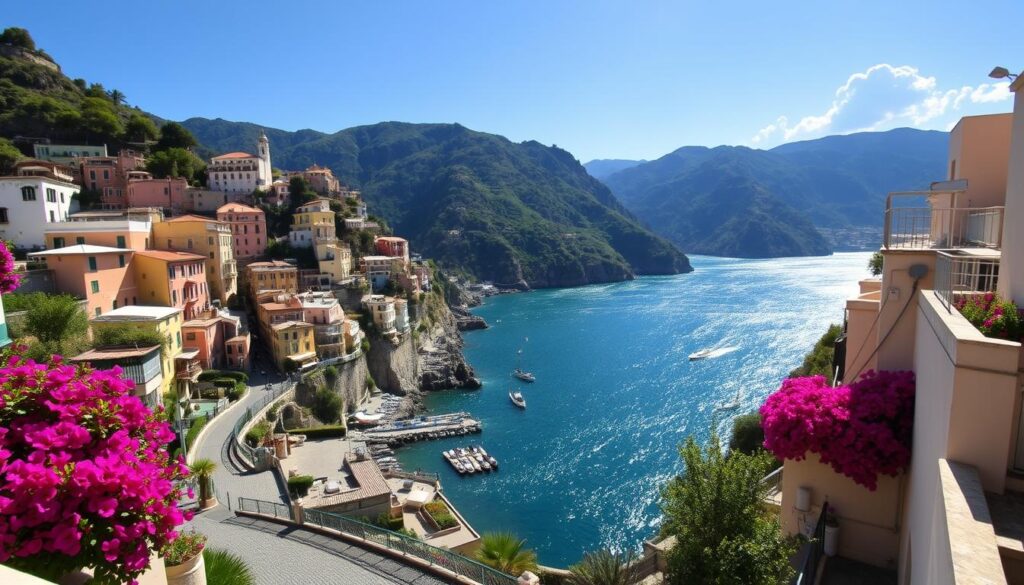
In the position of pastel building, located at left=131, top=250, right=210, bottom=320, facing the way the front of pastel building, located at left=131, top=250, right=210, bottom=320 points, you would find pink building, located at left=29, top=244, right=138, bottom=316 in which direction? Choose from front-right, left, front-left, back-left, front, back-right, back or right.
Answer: right

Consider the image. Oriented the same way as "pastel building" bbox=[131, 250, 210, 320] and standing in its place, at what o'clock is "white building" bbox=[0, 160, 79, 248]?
The white building is roughly at 6 o'clock from the pastel building.

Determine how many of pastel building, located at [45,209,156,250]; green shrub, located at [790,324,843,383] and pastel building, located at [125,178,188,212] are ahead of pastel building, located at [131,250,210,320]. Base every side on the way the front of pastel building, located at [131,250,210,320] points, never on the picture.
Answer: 1

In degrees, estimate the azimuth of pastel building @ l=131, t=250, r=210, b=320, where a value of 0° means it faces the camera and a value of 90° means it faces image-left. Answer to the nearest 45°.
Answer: approximately 315°

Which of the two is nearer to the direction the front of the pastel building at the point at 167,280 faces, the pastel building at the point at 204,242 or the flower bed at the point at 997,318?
the flower bed

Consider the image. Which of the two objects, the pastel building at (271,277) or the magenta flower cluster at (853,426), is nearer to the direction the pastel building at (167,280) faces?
the magenta flower cluster

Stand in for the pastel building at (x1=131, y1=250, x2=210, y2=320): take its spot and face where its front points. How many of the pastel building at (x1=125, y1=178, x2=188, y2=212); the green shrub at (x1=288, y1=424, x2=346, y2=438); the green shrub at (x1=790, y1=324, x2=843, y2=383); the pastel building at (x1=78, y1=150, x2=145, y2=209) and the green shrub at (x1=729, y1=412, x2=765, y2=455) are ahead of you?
3

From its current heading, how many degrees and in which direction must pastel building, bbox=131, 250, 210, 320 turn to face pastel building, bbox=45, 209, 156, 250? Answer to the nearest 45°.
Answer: approximately 180°

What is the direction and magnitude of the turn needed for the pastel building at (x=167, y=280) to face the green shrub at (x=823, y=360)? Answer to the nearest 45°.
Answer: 0° — it already faces it

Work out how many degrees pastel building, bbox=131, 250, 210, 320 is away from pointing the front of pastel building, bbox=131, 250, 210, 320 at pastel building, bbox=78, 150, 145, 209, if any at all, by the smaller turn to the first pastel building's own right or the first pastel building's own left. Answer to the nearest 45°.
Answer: approximately 135° to the first pastel building's own left

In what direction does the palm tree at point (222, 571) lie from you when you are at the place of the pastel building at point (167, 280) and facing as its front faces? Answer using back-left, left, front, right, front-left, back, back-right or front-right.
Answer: front-right

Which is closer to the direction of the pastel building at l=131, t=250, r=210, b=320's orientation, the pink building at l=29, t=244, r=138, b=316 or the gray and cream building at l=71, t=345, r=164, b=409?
the gray and cream building

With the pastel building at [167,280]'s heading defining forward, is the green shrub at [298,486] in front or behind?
in front

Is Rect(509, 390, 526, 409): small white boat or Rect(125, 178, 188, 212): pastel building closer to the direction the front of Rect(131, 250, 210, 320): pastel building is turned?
the small white boat

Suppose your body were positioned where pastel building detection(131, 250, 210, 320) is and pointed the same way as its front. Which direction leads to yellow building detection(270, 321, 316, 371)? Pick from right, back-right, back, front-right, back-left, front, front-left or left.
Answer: front-left
